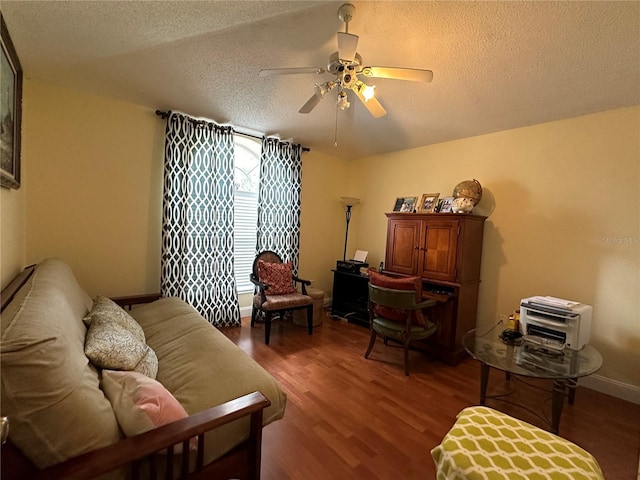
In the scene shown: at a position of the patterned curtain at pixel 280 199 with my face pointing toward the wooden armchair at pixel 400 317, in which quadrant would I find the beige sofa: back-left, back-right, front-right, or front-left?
front-right

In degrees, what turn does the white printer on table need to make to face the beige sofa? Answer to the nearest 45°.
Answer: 0° — it already faces it

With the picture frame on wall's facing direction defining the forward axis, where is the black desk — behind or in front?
in front

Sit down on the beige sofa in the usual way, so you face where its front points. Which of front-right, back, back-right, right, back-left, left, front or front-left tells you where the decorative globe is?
front

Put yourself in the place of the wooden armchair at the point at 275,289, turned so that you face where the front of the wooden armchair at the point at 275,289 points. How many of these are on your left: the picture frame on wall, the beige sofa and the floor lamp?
1

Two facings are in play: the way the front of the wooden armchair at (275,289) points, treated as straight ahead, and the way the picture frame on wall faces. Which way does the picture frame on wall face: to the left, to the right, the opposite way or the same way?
to the left

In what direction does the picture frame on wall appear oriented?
to the viewer's right

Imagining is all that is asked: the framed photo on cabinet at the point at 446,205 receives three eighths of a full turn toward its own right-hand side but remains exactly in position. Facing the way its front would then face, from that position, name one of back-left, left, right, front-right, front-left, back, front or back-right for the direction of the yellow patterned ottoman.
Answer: back

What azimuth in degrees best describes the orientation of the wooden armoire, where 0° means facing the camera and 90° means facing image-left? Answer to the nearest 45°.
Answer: approximately 45°

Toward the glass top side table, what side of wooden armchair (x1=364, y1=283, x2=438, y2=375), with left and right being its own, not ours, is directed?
right

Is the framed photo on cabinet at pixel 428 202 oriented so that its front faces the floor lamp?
no

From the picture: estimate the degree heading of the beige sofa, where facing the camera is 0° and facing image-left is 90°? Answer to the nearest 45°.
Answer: approximately 270°

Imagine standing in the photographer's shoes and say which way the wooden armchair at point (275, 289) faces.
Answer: facing the viewer and to the right of the viewer

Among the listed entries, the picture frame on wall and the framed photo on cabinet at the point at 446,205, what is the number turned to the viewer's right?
1

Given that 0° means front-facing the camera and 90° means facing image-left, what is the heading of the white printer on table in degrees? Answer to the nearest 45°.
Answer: approximately 45°

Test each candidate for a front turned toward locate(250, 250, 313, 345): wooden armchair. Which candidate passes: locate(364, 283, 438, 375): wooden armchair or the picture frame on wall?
the picture frame on wall

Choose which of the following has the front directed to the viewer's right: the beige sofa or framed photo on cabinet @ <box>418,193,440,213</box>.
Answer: the beige sofa

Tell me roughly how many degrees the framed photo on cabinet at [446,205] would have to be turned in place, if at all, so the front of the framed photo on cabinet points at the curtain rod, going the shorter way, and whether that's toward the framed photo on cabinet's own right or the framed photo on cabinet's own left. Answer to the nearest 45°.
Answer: approximately 45° to the framed photo on cabinet's own right

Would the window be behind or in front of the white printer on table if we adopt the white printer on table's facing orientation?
in front
